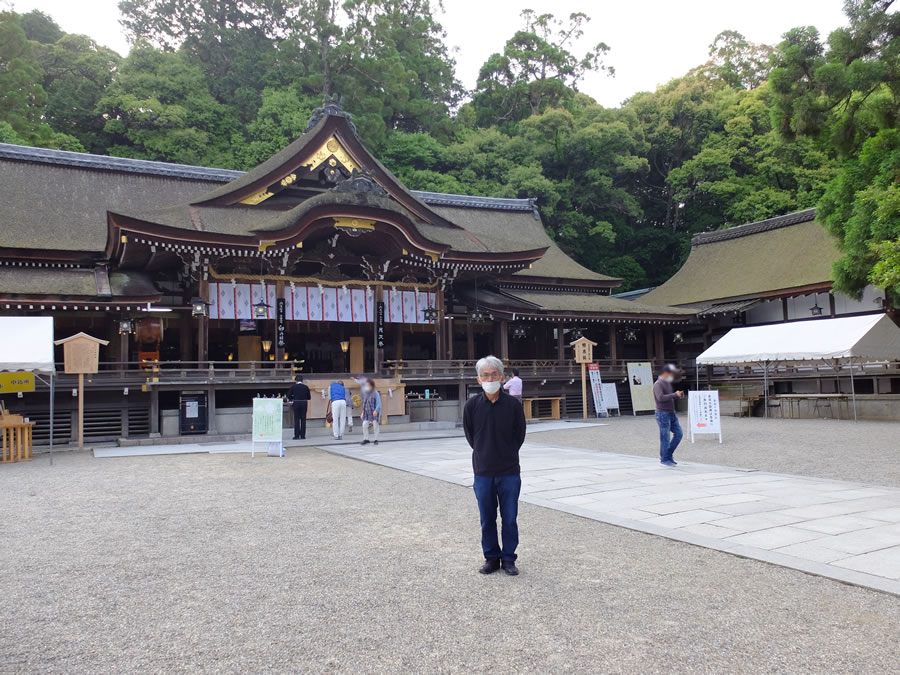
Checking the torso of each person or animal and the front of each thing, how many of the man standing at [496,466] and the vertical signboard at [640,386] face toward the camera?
2

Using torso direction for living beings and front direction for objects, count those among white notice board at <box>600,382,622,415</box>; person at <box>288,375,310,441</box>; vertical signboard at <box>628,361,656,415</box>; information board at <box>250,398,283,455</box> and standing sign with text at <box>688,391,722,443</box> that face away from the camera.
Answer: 1

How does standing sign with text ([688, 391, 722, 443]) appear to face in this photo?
toward the camera

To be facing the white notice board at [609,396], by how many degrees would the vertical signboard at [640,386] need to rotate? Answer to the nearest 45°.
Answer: approximately 90° to its right

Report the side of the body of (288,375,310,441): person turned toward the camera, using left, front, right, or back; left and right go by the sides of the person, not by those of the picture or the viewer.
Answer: back

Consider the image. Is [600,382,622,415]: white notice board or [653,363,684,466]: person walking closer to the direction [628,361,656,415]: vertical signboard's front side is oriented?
the person walking

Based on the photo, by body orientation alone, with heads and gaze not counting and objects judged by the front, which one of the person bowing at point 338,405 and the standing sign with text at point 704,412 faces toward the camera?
the standing sign with text

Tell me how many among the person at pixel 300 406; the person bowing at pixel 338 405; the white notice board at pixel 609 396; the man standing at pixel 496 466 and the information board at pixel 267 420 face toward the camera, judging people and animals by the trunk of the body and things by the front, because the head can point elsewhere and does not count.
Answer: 3

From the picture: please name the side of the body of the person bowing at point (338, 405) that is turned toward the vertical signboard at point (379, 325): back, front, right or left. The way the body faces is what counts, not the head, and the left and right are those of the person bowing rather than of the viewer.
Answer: front

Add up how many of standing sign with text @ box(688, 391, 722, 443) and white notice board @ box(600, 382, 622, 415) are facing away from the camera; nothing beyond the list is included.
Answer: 0

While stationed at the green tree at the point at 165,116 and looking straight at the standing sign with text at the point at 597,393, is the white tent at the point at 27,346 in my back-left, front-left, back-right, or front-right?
front-right

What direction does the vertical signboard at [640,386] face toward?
toward the camera

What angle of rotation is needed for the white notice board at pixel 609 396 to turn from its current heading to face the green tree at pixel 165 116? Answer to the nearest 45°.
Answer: approximately 90° to its right

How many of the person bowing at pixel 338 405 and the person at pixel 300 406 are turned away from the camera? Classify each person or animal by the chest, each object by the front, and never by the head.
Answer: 2

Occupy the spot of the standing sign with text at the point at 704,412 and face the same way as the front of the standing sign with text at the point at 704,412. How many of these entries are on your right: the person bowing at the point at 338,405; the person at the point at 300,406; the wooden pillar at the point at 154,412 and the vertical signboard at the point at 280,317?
4

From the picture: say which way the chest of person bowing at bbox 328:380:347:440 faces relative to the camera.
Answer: away from the camera
